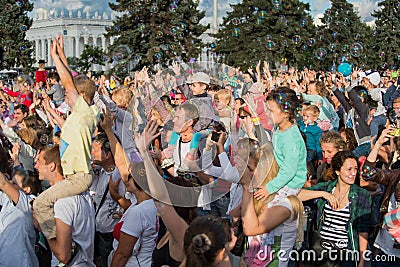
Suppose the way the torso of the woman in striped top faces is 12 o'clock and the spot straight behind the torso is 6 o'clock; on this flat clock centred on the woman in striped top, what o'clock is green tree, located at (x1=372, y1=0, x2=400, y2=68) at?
The green tree is roughly at 6 o'clock from the woman in striped top.

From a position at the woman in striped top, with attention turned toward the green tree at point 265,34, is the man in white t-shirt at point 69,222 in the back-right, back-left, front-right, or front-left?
back-left

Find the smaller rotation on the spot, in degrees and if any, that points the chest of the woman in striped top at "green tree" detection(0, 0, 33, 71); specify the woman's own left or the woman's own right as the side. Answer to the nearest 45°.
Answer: approximately 135° to the woman's own right

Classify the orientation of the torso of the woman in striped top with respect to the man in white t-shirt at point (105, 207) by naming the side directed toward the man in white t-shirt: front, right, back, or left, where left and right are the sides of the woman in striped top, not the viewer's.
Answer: right

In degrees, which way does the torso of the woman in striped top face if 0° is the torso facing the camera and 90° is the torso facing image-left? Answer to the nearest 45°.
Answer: approximately 0°

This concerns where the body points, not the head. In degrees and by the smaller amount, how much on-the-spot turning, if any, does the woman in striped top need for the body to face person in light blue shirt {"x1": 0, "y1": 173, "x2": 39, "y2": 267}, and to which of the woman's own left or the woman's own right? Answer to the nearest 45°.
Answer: approximately 45° to the woman's own right

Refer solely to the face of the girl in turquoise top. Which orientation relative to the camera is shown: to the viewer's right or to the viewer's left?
to the viewer's left

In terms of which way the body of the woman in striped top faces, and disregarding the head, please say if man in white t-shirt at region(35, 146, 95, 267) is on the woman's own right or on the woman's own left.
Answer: on the woman's own right
